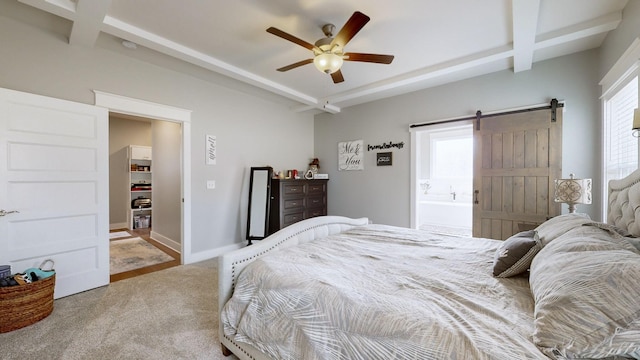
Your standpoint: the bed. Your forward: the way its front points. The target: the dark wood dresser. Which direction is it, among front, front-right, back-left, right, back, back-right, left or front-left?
front

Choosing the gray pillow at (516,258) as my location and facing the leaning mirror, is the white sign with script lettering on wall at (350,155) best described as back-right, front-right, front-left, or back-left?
front-right

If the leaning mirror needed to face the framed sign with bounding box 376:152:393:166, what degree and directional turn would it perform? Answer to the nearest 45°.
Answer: approximately 45° to its left

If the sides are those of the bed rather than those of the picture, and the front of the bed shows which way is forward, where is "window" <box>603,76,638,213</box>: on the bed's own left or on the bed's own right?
on the bed's own right

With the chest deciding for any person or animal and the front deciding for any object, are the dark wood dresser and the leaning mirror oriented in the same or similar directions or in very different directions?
same or similar directions

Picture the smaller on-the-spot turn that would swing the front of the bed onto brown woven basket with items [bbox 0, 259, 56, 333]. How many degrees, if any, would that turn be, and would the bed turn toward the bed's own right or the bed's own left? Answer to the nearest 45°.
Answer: approximately 45° to the bed's own left

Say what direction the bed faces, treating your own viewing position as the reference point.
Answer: facing away from the viewer and to the left of the viewer

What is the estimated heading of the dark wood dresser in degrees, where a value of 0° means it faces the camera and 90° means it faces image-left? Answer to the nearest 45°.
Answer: approximately 315°

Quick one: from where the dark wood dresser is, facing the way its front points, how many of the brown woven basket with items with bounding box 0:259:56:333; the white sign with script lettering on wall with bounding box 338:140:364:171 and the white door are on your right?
2

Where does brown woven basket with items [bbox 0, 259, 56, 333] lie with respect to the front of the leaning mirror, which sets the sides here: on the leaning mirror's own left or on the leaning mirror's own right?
on the leaning mirror's own right

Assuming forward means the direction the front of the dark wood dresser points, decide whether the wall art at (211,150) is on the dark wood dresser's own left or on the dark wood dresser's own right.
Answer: on the dark wood dresser's own right

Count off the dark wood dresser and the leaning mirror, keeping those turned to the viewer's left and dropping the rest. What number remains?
0
